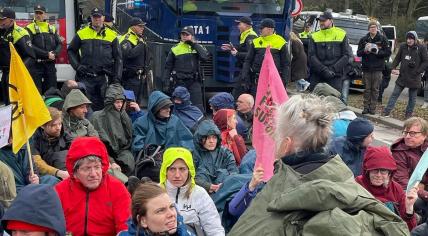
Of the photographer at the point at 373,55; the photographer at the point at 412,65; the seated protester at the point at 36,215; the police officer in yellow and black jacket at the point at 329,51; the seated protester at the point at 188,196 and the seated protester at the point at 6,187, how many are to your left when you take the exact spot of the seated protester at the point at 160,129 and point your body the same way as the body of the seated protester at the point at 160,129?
3

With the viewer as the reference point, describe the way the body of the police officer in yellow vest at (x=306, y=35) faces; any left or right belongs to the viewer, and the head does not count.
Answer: facing the viewer and to the left of the viewer

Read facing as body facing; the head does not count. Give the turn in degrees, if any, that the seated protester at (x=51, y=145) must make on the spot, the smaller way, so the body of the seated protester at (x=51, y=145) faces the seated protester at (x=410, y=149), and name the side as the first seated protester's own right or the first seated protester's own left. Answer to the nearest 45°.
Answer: approximately 45° to the first seated protester's own left

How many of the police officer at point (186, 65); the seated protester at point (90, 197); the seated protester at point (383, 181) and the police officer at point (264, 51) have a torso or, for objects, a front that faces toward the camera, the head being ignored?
4

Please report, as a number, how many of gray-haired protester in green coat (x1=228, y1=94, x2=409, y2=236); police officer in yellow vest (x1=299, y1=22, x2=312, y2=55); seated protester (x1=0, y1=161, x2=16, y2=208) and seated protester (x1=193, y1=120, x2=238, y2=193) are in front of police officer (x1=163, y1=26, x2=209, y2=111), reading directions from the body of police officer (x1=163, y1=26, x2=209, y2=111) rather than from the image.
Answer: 3

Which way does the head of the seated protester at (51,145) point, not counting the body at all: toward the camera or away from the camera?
toward the camera

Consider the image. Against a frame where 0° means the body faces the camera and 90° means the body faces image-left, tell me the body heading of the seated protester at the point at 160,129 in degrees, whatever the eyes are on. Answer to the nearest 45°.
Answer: approximately 315°

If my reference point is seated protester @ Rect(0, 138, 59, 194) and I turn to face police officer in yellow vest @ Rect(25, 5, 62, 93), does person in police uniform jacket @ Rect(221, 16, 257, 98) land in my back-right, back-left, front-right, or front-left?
front-right

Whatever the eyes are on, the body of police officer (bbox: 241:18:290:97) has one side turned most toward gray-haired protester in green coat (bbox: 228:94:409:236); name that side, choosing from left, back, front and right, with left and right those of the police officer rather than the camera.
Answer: front

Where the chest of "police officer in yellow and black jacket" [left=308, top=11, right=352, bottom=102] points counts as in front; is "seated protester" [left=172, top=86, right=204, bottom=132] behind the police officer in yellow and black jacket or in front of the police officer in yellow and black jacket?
in front

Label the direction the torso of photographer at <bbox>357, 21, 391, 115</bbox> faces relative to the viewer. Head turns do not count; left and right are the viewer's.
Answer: facing the viewer

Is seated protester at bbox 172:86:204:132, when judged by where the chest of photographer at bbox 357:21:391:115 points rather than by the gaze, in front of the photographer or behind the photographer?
in front

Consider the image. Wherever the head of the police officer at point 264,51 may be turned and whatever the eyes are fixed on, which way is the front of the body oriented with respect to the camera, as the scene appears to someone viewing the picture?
toward the camera

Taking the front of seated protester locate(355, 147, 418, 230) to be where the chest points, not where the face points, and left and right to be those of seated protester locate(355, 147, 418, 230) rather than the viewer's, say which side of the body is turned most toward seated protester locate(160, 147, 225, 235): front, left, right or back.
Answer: right
